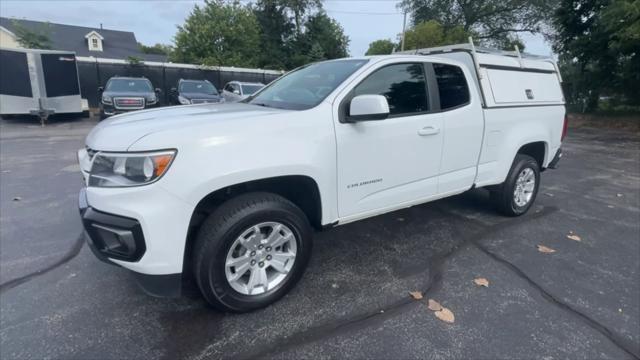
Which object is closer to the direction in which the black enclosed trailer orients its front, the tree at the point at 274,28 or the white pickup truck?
the white pickup truck

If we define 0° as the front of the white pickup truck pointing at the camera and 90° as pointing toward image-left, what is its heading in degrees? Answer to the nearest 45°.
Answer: approximately 45°

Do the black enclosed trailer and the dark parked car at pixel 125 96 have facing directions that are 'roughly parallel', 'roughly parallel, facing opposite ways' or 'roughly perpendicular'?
roughly parallel

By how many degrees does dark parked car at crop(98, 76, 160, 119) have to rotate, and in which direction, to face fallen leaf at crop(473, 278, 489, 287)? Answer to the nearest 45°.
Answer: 0° — it already faces it

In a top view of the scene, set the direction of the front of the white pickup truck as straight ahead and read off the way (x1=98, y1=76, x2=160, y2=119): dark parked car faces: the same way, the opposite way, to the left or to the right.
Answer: to the left

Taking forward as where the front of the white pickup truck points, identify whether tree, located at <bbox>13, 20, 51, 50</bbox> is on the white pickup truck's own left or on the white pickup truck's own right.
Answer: on the white pickup truck's own right

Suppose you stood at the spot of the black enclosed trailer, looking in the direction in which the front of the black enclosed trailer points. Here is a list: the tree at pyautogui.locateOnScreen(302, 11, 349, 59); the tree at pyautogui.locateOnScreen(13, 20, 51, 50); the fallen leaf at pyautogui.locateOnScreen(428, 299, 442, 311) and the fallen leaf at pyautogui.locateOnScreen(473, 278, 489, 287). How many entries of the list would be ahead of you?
2

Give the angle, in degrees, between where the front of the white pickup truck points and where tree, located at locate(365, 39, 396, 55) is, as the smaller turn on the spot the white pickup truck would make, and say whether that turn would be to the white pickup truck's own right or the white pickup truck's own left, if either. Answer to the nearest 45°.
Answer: approximately 135° to the white pickup truck's own right

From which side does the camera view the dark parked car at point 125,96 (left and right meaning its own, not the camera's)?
front

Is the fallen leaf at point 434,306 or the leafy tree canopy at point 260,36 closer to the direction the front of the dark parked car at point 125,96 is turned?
the fallen leaf

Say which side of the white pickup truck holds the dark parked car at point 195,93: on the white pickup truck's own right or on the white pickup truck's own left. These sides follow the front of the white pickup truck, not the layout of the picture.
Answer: on the white pickup truck's own right

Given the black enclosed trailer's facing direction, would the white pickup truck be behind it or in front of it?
in front
